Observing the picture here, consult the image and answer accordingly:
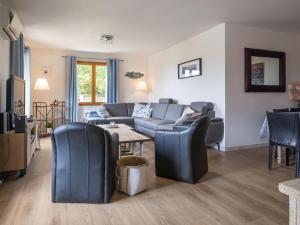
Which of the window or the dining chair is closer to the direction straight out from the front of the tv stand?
the dining chair

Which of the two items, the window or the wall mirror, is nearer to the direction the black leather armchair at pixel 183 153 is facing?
the window

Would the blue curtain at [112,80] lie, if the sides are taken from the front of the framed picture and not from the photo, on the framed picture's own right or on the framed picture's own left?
on the framed picture's own right

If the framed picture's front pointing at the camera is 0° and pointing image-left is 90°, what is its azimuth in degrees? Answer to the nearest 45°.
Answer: approximately 45°

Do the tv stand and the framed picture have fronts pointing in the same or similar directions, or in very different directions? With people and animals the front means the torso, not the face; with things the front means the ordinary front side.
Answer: very different directions

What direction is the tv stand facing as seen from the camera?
to the viewer's right

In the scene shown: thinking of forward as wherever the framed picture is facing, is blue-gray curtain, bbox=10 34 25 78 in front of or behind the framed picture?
in front

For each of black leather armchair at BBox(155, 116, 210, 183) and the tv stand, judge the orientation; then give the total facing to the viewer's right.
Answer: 1

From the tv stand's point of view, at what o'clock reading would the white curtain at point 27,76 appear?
The white curtain is roughly at 9 o'clock from the tv stand.

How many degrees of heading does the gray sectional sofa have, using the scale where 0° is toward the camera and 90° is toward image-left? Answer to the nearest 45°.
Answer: approximately 45°

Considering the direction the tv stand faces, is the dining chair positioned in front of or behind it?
in front
